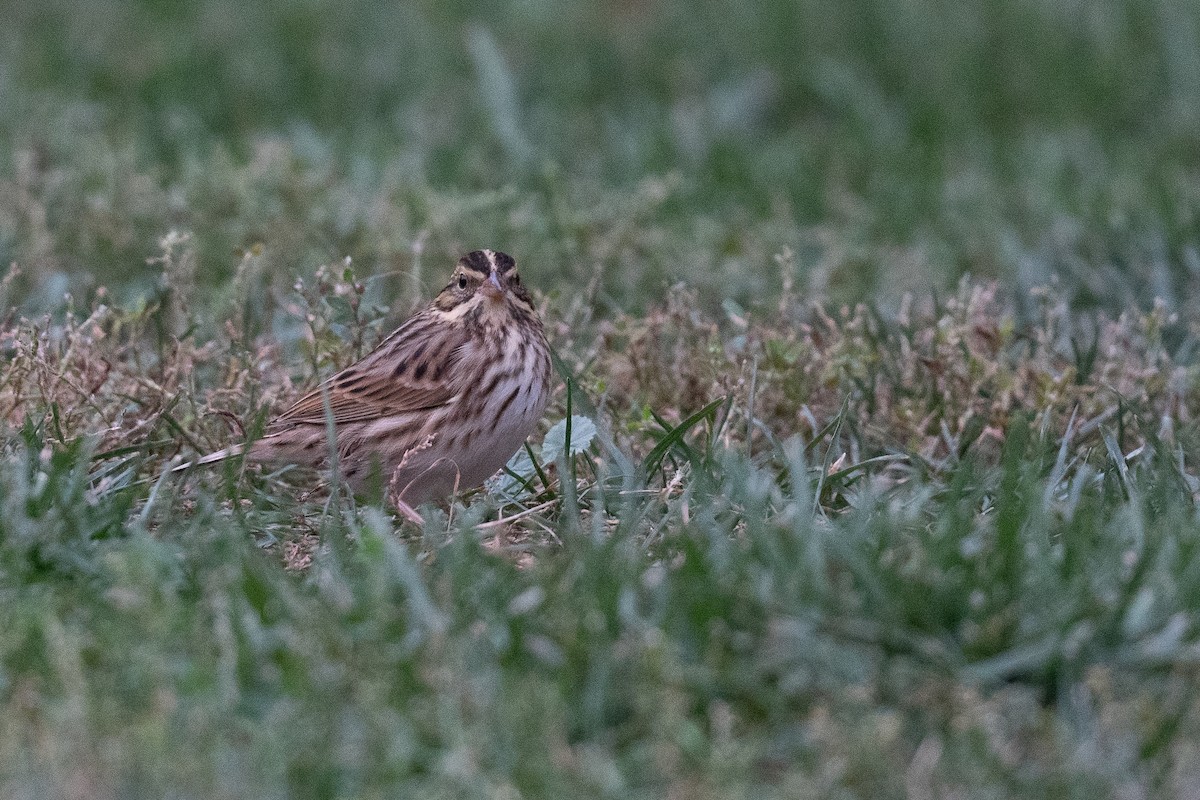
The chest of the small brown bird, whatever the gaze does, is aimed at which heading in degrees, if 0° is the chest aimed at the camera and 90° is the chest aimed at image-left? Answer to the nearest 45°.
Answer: approximately 315°
